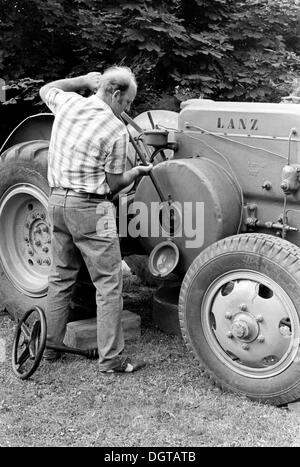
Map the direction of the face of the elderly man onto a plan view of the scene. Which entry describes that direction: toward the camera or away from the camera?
away from the camera

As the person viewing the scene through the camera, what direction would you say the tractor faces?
facing the viewer and to the right of the viewer

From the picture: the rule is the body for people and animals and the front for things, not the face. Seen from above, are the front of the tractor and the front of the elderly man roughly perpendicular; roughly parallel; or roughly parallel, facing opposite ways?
roughly perpendicular

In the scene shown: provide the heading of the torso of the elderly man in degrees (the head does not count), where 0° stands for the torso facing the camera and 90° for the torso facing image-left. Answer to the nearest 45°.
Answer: approximately 225°
